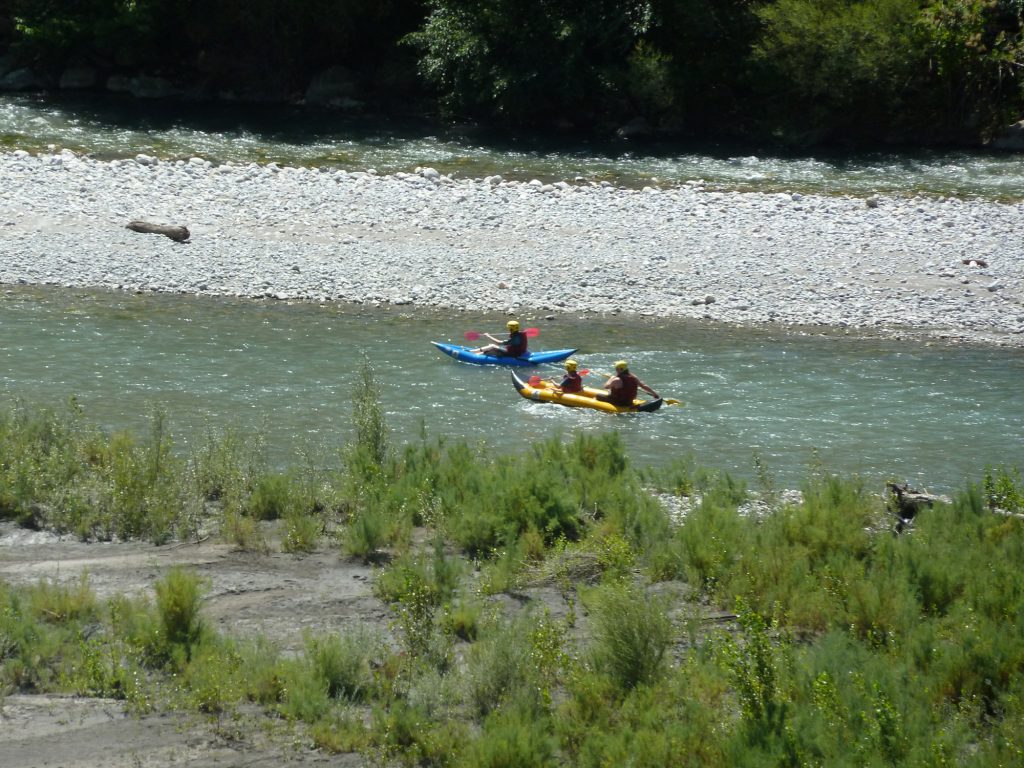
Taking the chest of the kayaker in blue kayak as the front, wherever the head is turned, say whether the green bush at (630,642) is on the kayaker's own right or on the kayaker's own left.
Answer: on the kayaker's own left

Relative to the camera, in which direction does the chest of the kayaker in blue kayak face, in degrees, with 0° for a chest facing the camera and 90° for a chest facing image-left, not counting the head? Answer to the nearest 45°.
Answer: approximately 90°

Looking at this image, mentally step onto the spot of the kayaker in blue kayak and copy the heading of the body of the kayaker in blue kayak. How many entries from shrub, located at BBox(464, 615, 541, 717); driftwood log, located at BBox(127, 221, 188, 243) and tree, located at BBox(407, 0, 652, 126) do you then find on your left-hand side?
1

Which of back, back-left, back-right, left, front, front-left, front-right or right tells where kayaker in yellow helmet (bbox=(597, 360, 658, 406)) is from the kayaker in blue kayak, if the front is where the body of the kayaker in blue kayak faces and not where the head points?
back-left

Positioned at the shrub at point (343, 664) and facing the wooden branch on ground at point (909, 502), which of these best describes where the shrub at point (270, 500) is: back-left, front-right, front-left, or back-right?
front-left

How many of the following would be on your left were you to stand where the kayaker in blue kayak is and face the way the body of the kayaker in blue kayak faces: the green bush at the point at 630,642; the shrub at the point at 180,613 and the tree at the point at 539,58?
2

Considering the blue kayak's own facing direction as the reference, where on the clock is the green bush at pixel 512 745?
The green bush is roughly at 9 o'clock from the blue kayak.

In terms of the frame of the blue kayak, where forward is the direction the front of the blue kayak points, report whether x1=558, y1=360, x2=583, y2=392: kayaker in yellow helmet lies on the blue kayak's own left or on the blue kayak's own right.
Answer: on the blue kayak's own left

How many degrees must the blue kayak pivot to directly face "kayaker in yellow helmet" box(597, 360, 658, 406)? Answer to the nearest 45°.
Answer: approximately 135° to its left

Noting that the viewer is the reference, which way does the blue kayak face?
facing to the left of the viewer
